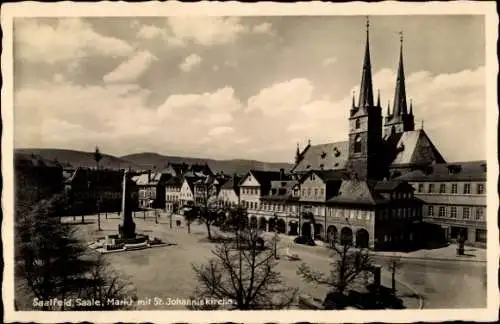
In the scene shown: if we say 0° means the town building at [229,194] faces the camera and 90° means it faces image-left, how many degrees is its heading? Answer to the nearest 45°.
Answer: approximately 45°
